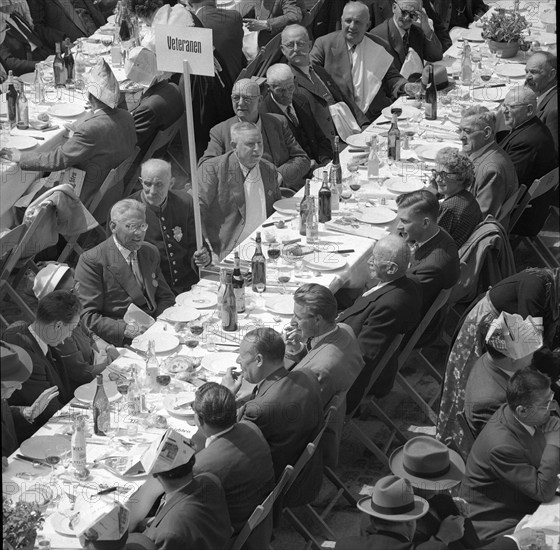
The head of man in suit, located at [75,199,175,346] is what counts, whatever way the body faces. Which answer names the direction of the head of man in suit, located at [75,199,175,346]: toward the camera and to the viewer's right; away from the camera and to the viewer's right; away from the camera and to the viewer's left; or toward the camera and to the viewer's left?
toward the camera and to the viewer's right

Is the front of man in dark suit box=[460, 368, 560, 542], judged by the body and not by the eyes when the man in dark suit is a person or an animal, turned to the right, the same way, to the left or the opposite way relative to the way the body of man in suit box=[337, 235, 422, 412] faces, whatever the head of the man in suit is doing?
the opposite way

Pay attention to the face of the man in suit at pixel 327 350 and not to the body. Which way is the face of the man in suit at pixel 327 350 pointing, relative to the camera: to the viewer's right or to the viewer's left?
to the viewer's left

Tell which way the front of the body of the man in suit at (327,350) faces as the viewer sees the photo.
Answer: to the viewer's left

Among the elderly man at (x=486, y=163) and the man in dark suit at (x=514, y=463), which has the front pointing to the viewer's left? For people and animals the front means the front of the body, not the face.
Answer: the elderly man

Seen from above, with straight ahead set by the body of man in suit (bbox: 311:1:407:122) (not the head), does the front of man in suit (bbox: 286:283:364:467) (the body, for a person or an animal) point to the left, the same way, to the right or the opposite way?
to the right

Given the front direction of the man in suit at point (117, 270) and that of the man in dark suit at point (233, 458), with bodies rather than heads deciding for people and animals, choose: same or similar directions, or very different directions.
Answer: very different directions

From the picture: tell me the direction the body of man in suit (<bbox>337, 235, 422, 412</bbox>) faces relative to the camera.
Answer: to the viewer's left

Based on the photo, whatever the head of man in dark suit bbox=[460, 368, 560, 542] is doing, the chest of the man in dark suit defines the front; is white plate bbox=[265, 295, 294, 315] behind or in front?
behind

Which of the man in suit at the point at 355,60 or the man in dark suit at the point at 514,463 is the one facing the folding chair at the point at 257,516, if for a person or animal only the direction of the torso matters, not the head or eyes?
the man in suit

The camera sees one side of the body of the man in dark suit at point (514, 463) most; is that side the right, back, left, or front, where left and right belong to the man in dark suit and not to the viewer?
right

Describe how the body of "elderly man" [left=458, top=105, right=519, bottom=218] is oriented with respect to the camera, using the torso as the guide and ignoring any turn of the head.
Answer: to the viewer's left
